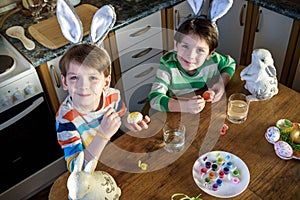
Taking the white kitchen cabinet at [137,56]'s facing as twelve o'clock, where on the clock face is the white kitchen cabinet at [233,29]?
the white kitchen cabinet at [233,29] is roughly at 10 o'clock from the white kitchen cabinet at [137,56].

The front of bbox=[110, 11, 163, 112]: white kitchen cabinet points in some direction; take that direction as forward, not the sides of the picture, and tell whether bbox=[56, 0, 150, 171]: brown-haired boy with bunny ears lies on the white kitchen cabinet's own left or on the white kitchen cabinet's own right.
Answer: on the white kitchen cabinet's own right

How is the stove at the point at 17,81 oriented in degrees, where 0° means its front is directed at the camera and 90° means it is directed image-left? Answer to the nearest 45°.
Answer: approximately 315°

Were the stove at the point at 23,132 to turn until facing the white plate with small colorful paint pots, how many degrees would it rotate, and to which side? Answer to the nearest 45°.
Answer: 0° — it already faces it

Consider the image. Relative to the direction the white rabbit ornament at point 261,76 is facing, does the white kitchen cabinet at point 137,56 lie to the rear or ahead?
ahead

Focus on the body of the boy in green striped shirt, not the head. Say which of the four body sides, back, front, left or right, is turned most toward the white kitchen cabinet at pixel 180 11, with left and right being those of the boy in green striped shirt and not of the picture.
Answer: back

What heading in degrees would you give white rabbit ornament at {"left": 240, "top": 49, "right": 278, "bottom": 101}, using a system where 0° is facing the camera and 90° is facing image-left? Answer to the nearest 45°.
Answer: approximately 90°

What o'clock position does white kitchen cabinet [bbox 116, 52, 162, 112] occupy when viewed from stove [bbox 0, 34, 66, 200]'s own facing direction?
The white kitchen cabinet is roughly at 10 o'clock from the stove.

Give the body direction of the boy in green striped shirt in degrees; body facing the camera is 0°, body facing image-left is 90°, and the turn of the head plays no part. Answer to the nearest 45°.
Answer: approximately 0°

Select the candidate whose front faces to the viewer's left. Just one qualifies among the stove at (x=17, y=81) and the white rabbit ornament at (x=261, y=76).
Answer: the white rabbit ornament

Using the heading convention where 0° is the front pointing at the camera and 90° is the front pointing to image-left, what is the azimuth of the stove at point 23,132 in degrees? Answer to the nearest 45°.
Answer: approximately 315°

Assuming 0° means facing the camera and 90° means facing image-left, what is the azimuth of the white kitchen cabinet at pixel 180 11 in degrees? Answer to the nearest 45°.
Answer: approximately 315°

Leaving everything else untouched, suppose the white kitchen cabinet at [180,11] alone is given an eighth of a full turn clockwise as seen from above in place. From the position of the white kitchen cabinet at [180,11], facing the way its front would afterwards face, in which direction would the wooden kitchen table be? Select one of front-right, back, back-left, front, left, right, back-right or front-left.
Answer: front
